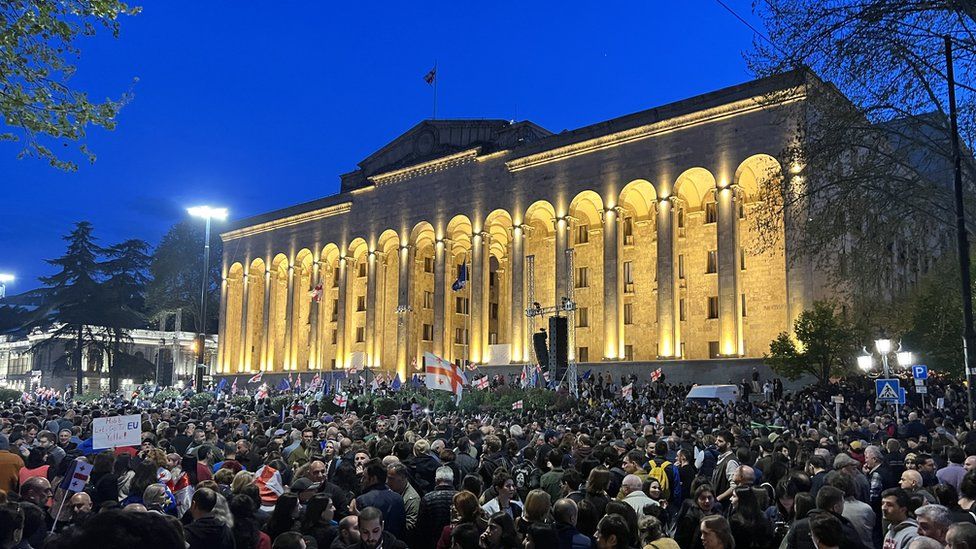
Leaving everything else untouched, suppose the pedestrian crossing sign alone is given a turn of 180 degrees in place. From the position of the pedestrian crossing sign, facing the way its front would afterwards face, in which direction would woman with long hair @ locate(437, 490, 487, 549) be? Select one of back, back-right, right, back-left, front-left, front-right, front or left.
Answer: back

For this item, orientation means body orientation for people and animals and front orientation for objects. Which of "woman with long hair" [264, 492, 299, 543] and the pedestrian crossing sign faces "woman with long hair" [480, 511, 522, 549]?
the pedestrian crossing sign

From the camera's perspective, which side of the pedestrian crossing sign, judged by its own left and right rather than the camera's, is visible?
front

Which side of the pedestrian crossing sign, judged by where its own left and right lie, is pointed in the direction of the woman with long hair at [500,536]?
front

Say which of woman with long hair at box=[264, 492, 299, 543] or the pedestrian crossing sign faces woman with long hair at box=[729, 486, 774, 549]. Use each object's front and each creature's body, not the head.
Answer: the pedestrian crossing sign

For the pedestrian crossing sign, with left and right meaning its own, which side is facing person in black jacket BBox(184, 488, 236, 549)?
front
